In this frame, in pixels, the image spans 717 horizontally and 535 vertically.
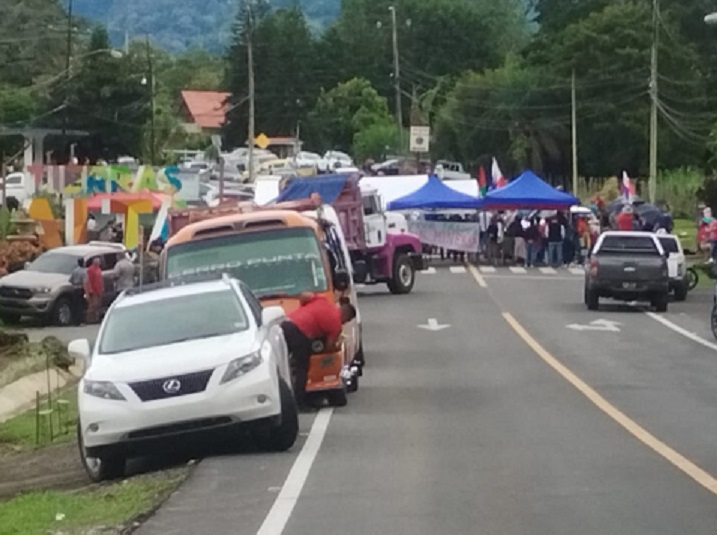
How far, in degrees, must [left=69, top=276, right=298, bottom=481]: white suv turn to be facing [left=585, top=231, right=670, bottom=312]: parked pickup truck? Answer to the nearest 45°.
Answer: approximately 135° to its left

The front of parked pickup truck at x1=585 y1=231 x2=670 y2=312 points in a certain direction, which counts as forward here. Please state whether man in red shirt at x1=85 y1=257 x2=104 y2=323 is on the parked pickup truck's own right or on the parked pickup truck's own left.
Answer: on the parked pickup truck's own left

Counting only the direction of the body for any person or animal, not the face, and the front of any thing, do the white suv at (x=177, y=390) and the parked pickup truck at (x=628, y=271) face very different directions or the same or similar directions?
very different directions

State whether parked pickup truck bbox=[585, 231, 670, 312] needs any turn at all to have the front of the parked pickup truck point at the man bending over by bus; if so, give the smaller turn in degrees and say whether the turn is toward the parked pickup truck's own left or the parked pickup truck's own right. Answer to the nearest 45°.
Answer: approximately 180°

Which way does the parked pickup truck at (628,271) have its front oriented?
away from the camera

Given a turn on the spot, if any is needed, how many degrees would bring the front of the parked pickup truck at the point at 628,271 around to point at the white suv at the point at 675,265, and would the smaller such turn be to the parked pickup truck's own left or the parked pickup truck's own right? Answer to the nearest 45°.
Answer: approximately 45° to the parked pickup truck's own right

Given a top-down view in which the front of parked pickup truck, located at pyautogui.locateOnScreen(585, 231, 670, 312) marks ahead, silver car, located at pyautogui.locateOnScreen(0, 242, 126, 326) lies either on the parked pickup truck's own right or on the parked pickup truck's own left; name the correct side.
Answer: on the parked pickup truck's own left

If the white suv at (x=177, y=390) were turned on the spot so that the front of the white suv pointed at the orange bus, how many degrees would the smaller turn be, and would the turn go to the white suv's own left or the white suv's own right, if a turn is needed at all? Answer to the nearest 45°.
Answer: approximately 180°

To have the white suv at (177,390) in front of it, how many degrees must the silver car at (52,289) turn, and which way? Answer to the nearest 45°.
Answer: approximately 45° to its left

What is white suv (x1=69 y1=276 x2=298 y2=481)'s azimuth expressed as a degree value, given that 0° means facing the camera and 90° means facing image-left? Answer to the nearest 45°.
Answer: approximately 0°
